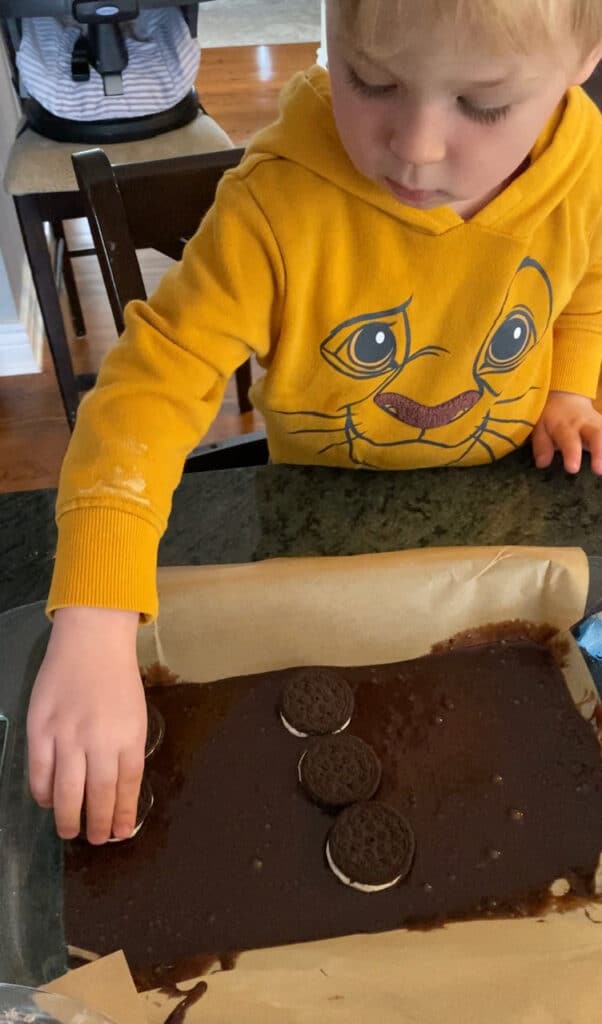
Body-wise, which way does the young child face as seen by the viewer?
toward the camera

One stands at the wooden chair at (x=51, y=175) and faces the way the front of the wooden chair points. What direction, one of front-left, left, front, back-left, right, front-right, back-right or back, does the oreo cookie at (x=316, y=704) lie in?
front

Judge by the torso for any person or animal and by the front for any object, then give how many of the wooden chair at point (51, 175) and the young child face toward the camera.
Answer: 2

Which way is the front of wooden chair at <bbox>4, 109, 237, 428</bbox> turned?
toward the camera

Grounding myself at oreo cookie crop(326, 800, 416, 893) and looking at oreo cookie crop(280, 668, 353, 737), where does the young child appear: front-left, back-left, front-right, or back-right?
front-right

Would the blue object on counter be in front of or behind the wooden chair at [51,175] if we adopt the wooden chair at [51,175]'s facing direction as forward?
in front
